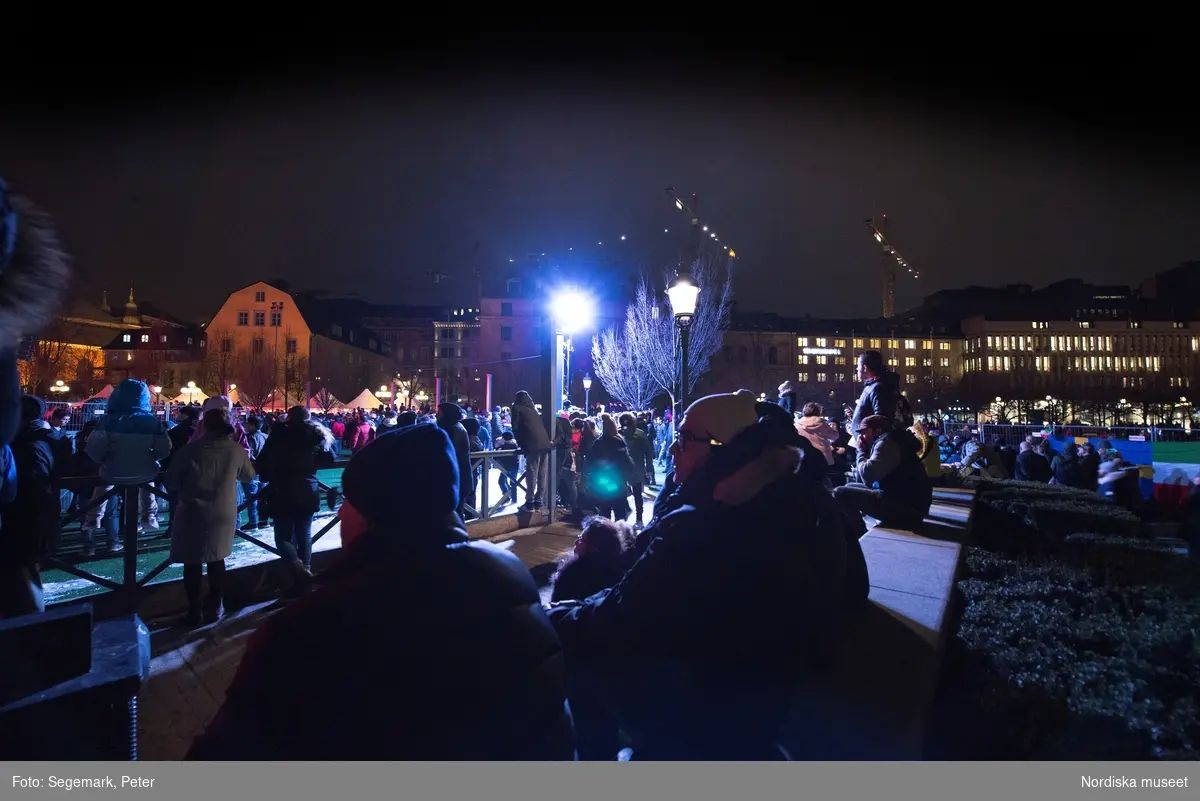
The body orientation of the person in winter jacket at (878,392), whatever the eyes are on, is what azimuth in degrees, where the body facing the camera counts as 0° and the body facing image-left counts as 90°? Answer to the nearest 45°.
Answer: approximately 135°

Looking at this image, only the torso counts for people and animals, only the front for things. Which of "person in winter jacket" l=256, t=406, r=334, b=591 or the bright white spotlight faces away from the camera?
the person in winter jacket

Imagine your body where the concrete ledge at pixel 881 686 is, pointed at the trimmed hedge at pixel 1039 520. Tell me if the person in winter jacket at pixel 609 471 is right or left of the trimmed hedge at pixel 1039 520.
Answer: left

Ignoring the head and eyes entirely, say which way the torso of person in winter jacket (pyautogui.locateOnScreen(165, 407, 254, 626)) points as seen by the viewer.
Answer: away from the camera

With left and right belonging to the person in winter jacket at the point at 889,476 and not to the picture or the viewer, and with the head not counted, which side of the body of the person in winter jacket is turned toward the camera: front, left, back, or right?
left

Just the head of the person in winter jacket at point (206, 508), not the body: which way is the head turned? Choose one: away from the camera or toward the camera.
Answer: away from the camera

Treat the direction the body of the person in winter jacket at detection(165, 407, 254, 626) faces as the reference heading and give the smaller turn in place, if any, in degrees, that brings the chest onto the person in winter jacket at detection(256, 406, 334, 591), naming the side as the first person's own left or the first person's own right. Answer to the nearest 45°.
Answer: approximately 45° to the first person's own right

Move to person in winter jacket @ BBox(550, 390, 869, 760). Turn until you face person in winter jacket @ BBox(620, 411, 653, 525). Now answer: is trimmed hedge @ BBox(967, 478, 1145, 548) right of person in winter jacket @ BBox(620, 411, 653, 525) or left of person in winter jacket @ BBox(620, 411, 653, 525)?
right

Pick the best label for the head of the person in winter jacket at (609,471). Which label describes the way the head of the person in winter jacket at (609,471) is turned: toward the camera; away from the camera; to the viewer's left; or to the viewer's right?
away from the camera

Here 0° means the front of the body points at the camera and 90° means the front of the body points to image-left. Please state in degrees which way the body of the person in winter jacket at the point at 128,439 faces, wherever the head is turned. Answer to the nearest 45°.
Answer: approximately 180°

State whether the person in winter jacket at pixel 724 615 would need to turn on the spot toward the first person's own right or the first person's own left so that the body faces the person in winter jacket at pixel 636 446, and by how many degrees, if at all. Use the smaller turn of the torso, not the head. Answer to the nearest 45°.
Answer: approximately 45° to the first person's own right

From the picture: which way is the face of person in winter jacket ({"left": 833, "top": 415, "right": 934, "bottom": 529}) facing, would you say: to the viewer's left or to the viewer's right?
to the viewer's left
